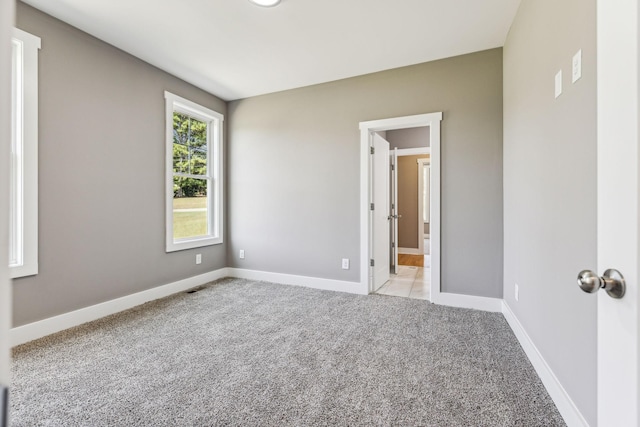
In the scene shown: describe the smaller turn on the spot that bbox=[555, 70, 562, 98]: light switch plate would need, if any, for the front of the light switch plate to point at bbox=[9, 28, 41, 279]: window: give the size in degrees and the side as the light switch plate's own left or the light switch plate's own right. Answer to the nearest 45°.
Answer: approximately 45° to the light switch plate's own left

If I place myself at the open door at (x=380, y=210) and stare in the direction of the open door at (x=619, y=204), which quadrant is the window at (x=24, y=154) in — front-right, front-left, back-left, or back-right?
front-right

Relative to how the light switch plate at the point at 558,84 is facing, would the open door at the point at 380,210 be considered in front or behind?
in front

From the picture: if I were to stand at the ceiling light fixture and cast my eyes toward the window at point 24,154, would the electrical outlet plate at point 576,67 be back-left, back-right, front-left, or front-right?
back-left

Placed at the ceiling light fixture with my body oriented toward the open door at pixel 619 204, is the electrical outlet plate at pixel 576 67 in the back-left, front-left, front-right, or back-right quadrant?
front-left

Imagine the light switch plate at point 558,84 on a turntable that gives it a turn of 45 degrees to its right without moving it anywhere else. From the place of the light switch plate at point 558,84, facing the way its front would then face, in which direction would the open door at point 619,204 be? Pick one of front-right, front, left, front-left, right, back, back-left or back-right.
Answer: back-left

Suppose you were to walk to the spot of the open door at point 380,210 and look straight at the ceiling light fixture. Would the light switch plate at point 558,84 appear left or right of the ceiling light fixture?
left

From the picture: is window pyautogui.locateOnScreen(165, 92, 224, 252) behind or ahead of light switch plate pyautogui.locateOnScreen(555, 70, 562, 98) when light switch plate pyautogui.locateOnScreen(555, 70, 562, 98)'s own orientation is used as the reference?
ahead

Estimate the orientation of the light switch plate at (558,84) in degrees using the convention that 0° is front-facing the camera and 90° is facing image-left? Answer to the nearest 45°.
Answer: approximately 90°

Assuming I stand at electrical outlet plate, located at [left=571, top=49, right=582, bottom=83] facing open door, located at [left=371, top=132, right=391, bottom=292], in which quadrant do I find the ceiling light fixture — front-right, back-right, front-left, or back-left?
front-left

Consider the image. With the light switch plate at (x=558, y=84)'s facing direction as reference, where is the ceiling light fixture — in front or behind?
in front

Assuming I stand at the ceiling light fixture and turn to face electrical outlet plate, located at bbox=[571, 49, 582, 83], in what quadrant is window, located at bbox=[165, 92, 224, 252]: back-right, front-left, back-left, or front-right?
back-left
